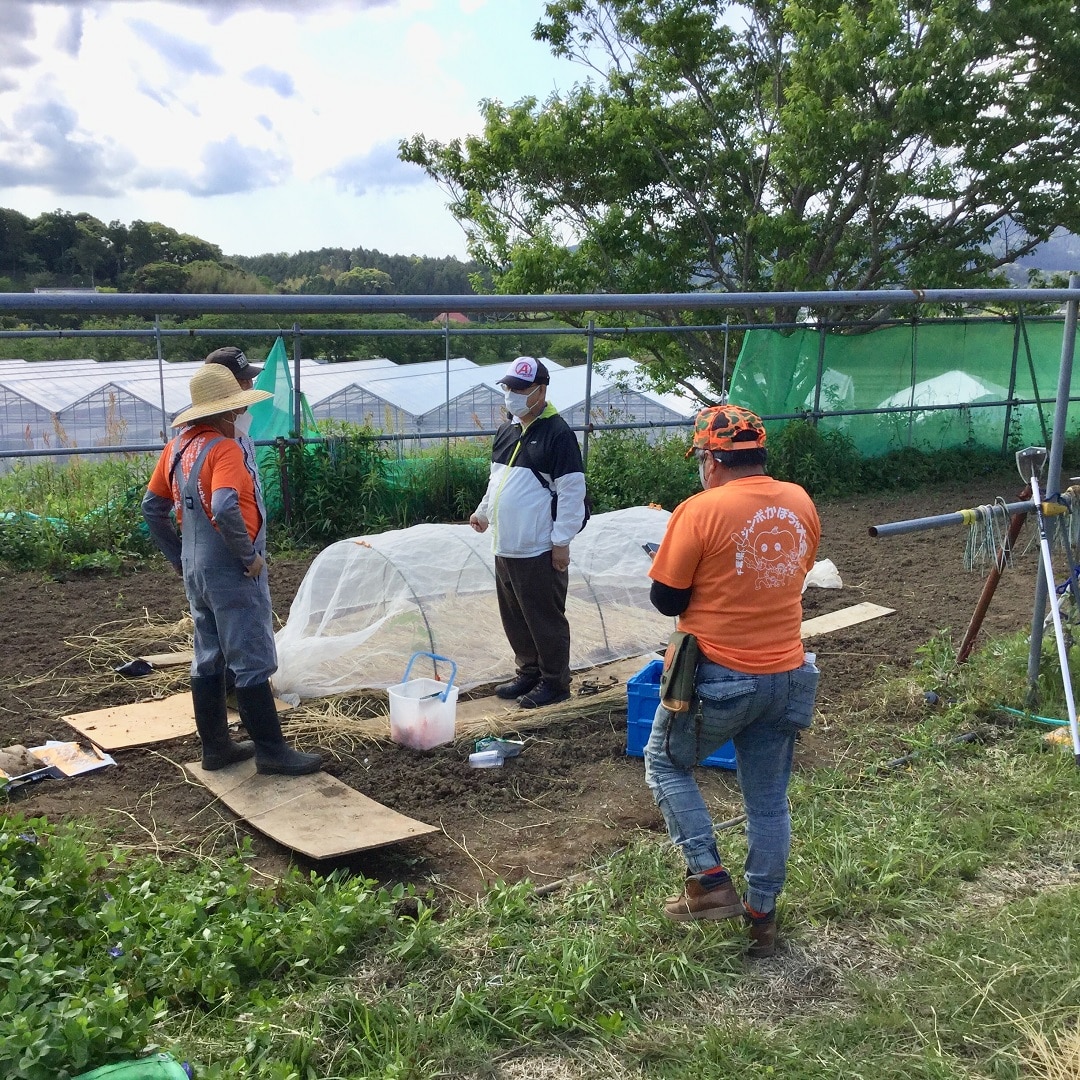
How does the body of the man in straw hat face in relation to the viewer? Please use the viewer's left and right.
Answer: facing away from the viewer and to the right of the viewer

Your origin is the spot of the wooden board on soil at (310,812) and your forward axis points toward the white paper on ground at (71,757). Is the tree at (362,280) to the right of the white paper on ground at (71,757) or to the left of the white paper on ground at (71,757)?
right

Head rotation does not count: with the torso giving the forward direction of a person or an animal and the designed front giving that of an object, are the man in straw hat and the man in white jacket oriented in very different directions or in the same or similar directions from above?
very different directions

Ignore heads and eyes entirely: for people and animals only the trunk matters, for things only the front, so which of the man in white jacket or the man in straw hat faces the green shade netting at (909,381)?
the man in straw hat

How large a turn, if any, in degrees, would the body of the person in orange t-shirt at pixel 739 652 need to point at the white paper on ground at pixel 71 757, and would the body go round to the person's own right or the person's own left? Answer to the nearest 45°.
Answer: approximately 45° to the person's own left

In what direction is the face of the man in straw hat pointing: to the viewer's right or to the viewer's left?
to the viewer's right

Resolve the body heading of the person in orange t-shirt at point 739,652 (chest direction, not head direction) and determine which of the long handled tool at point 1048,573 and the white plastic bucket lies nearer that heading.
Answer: the white plastic bucket

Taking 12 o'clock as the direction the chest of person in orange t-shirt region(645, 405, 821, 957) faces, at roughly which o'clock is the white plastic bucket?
The white plastic bucket is roughly at 12 o'clock from the person in orange t-shirt.

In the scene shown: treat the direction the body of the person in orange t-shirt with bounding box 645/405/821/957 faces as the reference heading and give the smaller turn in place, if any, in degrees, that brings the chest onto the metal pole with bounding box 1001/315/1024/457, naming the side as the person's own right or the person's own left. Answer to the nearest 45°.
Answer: approximately 45° to the person's own right

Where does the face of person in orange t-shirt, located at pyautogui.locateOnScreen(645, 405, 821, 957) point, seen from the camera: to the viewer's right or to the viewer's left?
to the viewer's left

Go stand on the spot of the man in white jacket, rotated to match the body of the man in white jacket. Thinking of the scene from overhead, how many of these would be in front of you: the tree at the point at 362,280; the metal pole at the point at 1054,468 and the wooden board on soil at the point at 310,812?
1

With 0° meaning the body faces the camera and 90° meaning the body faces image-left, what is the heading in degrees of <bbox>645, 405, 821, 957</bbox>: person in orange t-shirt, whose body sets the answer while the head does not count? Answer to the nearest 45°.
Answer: approximately 135°
